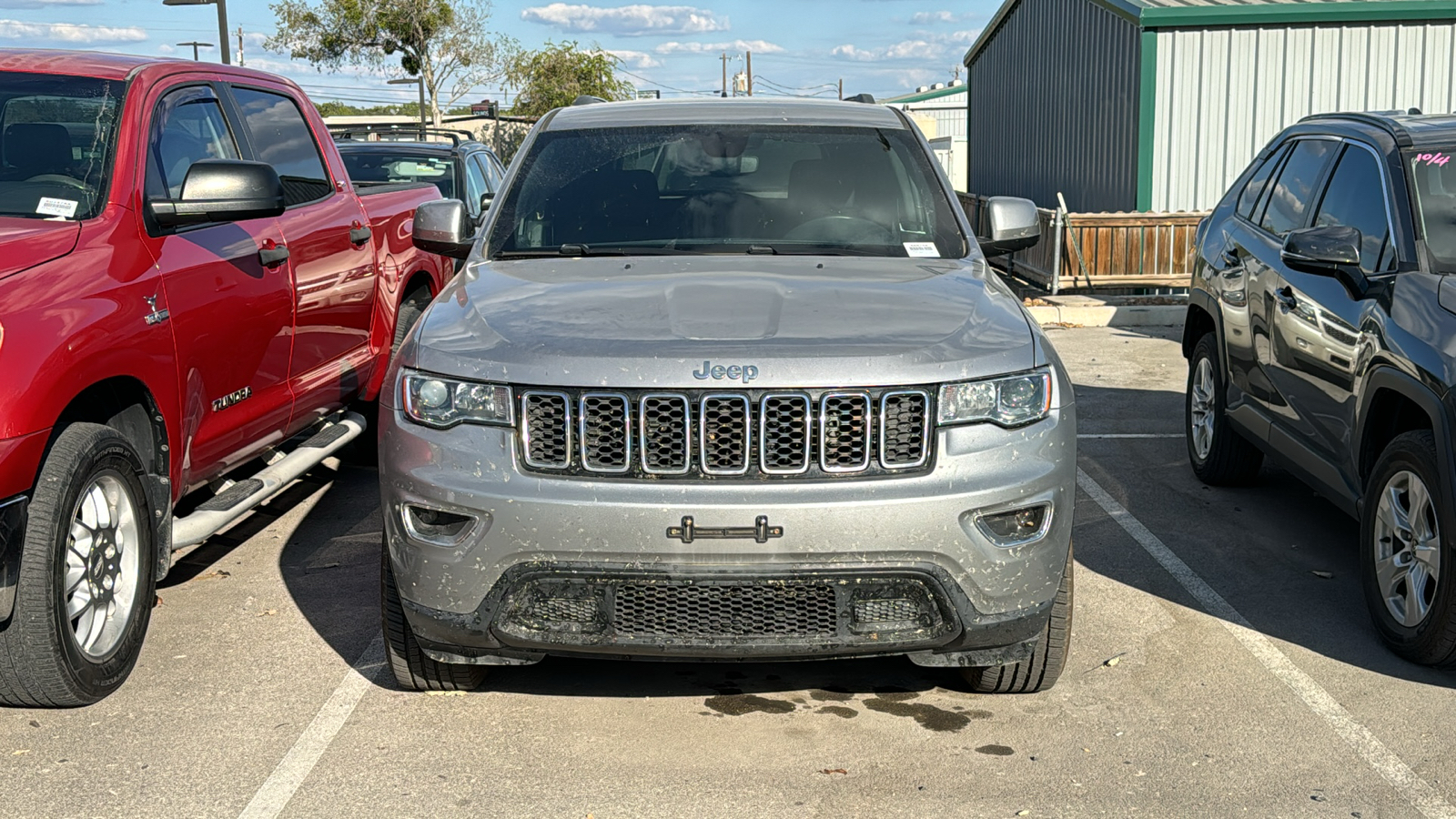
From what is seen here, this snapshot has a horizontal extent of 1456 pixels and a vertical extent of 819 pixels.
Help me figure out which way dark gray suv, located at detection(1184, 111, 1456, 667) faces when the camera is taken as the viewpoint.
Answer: facing the viewer and to the right of the viewer

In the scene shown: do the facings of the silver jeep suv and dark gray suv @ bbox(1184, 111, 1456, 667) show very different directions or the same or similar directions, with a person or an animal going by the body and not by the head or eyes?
same or similar directions

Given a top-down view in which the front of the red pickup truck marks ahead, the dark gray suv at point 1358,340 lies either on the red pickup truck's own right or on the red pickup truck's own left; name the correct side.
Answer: on the red pickup truck's own left

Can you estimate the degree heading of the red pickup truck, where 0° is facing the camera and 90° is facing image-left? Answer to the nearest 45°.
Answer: approximately 45°

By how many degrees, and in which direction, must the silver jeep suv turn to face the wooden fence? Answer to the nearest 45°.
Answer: approximately 180°

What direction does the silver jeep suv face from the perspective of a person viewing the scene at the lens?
facing the viewer

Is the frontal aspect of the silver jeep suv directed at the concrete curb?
no

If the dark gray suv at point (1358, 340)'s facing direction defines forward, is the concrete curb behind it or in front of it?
behind

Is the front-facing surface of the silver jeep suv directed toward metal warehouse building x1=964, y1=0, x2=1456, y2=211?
no

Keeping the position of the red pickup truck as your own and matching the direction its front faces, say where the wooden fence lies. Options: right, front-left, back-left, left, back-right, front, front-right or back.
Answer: back

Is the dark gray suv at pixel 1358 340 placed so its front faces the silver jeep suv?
no

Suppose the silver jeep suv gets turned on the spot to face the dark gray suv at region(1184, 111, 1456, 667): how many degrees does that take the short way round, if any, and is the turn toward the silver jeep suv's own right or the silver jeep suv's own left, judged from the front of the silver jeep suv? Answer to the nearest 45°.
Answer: approximately 135° to the silver jeep suv's own left

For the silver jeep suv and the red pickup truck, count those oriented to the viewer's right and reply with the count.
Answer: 0

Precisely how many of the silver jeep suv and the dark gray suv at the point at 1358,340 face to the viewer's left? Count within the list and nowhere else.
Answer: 0

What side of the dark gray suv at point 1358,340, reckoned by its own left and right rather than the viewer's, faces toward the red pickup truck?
right

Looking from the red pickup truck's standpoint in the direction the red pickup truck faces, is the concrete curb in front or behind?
behind

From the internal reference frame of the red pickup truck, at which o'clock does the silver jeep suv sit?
The silver jeep suv is roughly at 9 o'clock from the red pickup truck.
